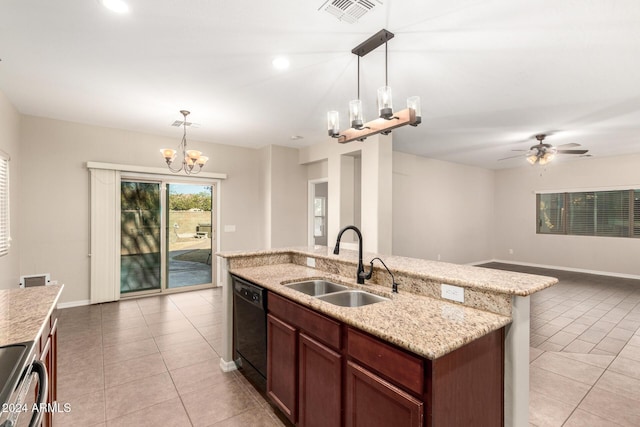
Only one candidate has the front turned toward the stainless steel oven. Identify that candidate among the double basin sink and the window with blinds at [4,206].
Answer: the double basin sink

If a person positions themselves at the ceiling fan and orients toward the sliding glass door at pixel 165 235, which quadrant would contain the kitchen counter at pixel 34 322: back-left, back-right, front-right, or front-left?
front-left

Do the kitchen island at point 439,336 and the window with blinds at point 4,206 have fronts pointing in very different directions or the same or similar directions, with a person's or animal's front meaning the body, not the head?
very different directions

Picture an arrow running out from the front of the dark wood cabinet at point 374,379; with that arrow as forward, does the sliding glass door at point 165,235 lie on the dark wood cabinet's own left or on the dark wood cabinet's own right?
on the dark wood cabinet's own right

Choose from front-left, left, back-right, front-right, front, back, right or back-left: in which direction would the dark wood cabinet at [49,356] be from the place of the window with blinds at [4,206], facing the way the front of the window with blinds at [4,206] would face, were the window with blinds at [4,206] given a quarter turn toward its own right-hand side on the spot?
front

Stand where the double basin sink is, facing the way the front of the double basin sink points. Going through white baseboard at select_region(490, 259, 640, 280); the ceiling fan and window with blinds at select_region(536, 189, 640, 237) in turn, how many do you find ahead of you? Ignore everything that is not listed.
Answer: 0

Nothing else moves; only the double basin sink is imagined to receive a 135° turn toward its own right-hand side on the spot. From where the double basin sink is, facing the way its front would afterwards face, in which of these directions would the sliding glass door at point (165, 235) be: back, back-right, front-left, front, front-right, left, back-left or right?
front-left

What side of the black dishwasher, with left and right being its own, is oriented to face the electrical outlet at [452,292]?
left

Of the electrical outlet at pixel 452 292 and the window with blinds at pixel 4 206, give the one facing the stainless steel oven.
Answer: the electrical outlet

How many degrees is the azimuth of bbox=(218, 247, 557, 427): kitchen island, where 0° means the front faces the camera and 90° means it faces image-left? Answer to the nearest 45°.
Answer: approximately 45°

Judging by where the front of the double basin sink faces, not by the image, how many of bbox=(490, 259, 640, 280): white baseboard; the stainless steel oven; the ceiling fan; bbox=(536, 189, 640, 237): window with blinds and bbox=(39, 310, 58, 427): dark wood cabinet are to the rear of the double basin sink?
3

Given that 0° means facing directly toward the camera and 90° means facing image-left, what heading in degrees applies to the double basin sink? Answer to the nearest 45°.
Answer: approximately 45°

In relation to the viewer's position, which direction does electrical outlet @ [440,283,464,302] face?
facing the viewer and to the left of the viewer

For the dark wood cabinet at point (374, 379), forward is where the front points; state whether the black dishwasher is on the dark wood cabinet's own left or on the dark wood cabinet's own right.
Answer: on the dark wood cabinet's own right

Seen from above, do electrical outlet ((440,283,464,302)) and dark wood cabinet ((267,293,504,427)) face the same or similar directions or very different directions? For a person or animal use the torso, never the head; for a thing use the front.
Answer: same or similar directions

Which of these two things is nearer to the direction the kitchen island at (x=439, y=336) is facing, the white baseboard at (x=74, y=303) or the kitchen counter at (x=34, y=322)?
the kitchen counter

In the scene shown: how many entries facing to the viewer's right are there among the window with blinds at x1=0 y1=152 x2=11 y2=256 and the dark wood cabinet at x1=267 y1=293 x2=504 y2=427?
1

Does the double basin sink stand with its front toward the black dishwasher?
no
